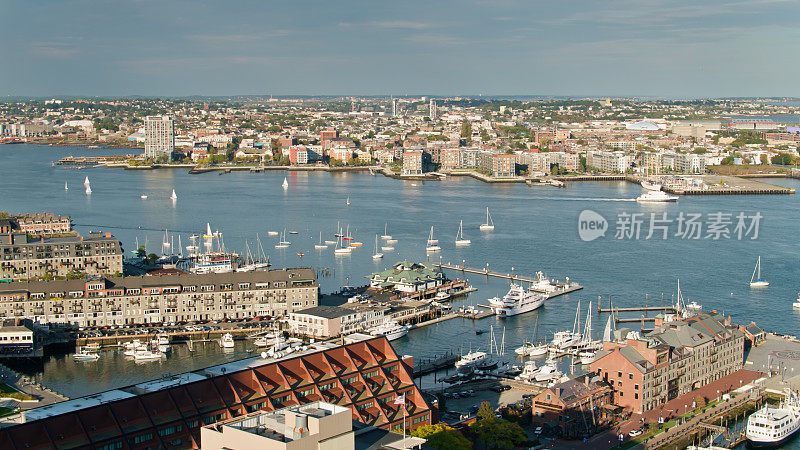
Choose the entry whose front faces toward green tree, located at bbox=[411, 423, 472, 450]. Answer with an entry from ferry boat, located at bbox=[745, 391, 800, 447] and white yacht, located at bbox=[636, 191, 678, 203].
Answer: the ferry boat

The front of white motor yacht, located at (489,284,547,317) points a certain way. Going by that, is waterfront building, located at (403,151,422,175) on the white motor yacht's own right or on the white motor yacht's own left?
on the white motor yacht's own left

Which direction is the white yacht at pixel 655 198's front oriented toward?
to the viewer's right

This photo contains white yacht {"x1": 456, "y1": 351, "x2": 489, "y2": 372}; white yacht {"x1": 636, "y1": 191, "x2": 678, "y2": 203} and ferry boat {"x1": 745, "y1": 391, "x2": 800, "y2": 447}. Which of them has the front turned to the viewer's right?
white yacht {"x1": 636, "y1": 191, "x2": 678, "y2": 203}

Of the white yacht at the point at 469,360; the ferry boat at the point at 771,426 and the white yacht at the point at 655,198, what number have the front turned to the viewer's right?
1

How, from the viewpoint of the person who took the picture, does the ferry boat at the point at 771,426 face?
facing the viewer and to the left of the viewer

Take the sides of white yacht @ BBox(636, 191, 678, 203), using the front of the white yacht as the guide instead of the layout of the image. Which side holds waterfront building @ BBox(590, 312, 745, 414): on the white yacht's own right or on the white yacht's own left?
on the white yacht's own right

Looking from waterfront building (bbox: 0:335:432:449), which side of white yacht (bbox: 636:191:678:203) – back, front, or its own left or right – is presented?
right

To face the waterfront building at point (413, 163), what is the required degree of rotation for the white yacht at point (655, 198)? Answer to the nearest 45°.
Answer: approximately 135° to its left

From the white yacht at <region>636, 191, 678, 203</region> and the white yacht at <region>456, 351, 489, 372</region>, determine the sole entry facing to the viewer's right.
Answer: the white yacht at <region>636, 191, 678, 203</region>

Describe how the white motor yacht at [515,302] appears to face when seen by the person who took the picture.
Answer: facing away from the viewer and to the right of the viewer

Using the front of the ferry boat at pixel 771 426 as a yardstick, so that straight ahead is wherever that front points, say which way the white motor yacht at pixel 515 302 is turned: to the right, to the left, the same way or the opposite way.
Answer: the opposite way
